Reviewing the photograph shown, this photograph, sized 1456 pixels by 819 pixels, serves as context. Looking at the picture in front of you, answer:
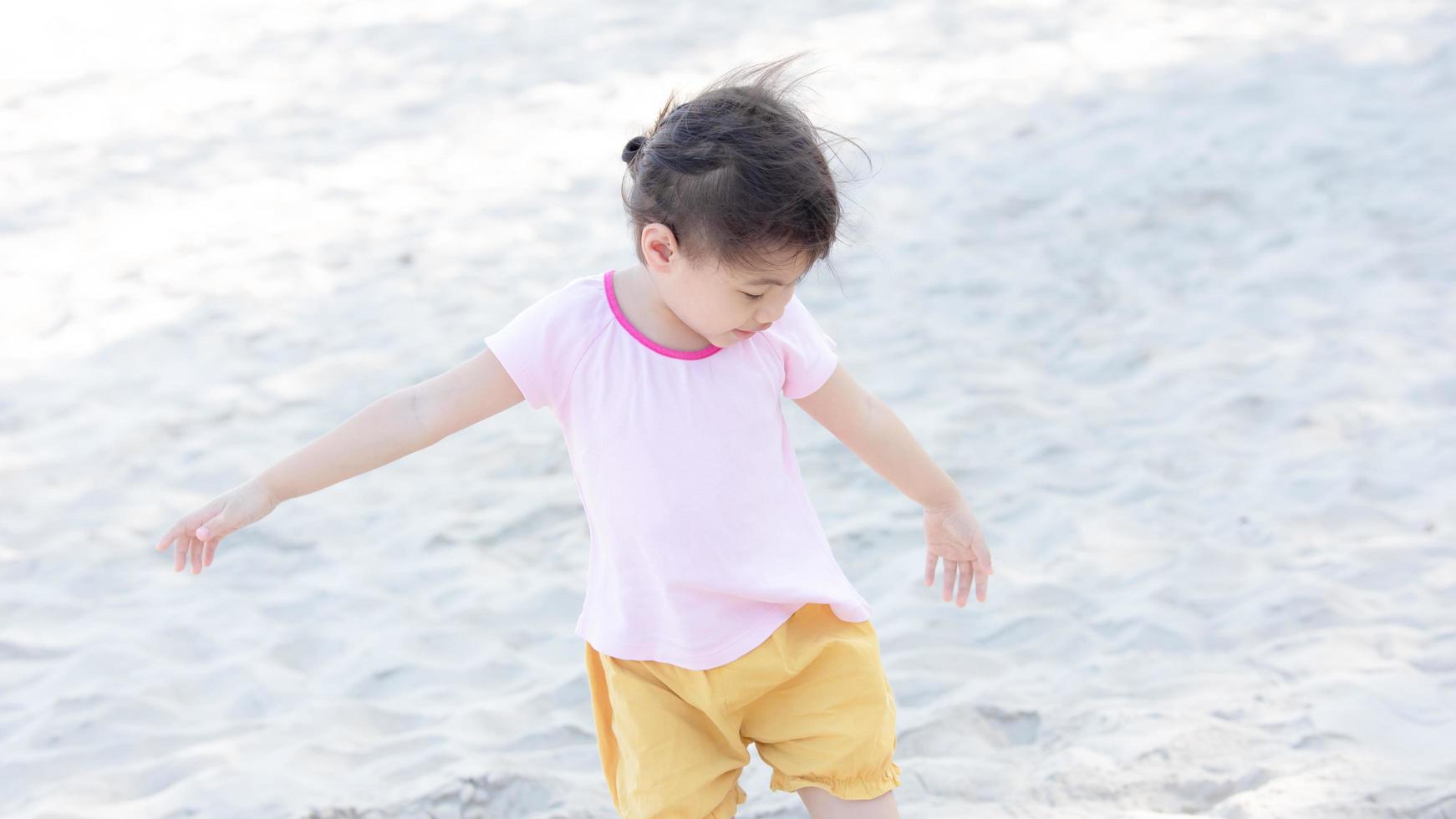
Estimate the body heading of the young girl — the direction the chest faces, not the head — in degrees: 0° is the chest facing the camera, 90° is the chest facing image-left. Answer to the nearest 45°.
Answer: approximately 0°

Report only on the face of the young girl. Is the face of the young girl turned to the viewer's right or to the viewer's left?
to the viewer's right
